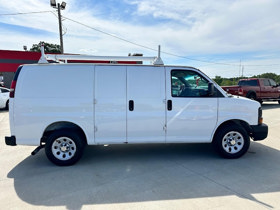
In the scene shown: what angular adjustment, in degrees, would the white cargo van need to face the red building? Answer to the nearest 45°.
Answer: approximately 135° to its left

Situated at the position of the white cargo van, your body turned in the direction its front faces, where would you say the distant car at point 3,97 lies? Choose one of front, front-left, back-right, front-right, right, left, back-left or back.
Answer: back-left

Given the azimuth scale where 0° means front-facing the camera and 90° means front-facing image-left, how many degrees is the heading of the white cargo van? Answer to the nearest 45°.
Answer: approximately 270°
